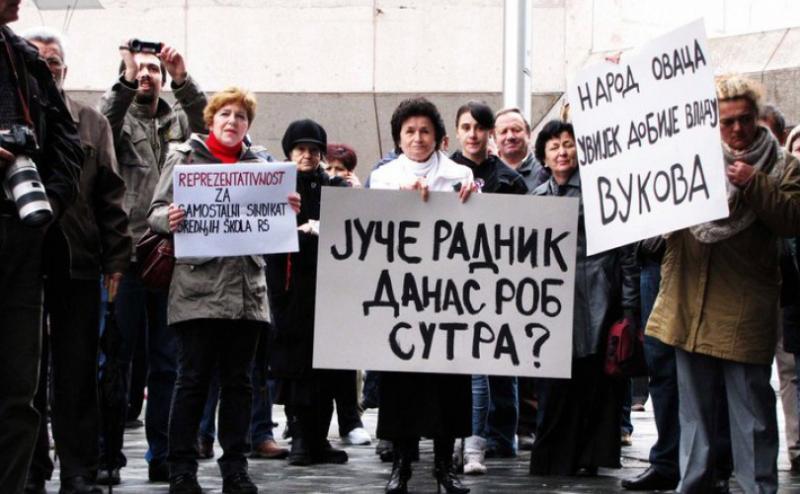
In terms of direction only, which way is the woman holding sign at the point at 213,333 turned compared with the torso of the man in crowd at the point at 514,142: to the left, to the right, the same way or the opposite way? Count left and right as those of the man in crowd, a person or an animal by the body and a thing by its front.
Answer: the same way

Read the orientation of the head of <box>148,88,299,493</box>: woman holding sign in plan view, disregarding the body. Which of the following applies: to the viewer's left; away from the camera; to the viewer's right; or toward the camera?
toward the camera

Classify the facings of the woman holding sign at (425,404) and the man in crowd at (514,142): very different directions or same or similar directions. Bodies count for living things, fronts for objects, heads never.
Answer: same or similar directions

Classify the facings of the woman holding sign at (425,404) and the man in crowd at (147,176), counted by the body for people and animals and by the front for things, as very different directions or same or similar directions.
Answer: same or similar directions

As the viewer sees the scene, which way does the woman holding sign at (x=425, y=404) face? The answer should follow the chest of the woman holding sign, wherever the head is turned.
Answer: toward the camera

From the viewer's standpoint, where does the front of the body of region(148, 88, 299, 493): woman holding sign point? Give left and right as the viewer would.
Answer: facing the viewer

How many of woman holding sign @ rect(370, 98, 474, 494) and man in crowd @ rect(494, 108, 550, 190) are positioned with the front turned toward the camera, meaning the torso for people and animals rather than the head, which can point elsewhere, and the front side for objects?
2

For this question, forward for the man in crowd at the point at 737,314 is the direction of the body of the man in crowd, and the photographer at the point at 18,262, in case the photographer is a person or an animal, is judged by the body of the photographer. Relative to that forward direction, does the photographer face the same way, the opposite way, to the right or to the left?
to the left

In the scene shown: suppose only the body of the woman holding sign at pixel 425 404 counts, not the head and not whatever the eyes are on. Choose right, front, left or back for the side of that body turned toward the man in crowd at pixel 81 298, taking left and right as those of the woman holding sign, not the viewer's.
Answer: right

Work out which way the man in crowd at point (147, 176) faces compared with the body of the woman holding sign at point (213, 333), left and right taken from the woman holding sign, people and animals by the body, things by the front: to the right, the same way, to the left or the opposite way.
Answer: the same way

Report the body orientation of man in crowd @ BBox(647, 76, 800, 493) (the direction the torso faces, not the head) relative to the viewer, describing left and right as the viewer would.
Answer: facing the viewer and to the left of the viewer

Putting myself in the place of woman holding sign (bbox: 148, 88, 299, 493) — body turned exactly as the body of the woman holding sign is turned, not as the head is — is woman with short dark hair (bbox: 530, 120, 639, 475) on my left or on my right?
on my left

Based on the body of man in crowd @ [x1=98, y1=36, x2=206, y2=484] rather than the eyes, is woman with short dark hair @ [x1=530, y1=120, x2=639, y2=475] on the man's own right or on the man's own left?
on the man's own left

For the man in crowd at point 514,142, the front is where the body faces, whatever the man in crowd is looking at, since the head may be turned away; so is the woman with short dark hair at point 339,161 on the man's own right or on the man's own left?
on the man's own right

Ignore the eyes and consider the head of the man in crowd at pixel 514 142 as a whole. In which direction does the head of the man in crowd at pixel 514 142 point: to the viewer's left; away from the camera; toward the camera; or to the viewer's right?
toward the camera

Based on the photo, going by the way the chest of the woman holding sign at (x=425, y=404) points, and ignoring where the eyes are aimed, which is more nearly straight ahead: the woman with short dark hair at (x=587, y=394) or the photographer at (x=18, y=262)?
the photographer

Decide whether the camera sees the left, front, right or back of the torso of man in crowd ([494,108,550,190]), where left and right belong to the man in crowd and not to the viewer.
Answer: front
